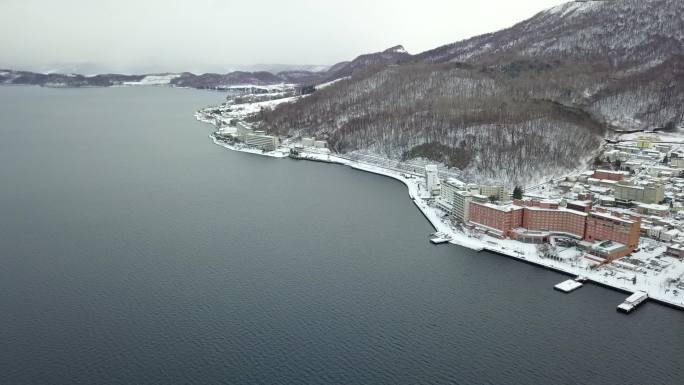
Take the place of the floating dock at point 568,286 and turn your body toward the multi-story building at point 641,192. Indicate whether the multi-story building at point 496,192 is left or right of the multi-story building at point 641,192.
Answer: left

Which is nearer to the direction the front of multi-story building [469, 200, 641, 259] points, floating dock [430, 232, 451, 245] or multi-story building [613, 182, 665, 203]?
the floating dock

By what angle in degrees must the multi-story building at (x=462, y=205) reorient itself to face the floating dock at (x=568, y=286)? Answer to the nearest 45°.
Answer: approximately 90° to its left

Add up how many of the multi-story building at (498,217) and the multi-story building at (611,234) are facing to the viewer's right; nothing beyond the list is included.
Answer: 0

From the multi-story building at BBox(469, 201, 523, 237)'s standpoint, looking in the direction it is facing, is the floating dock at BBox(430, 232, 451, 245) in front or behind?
in front

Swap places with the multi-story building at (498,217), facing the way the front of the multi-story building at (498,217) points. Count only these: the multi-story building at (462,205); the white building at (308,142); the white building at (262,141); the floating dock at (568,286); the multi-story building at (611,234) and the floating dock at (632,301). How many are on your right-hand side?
3

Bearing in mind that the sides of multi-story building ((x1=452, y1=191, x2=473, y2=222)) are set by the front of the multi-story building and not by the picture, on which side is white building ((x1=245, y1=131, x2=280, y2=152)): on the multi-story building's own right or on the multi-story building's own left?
on the multi-story building's own right

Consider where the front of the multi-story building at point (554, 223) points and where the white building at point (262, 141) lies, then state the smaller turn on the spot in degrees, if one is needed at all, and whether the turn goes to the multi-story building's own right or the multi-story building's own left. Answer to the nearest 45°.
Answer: approximately 90° to the multi-story building's own right

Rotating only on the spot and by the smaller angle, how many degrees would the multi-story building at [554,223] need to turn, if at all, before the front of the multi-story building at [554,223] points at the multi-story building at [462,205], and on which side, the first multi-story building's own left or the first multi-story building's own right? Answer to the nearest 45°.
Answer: approximately 45° to the first multi-story building's own right

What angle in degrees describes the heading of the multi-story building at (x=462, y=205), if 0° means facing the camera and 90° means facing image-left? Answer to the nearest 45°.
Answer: approximately 45°

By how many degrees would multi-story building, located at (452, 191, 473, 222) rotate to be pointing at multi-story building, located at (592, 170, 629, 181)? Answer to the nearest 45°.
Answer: approximately 180°

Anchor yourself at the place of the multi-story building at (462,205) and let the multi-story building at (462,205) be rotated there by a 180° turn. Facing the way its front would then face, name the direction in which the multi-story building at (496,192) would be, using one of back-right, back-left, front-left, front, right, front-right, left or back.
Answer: front

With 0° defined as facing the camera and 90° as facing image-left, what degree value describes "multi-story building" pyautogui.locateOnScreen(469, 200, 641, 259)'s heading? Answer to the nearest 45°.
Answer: approximately 45°

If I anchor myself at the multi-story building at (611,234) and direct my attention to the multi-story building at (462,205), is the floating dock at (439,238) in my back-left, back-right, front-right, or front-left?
front-left

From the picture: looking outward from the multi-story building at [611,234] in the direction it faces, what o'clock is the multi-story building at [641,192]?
the multi-story building at [641,192] is roughly at 5 o'clock from the multi-story building at [611,234].
